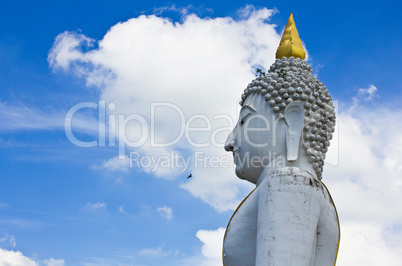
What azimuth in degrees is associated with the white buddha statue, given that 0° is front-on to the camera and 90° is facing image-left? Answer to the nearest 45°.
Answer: approximately 90°
